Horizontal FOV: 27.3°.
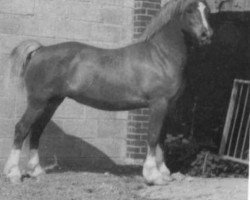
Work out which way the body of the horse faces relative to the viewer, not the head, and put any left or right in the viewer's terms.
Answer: facing to the right of the viewer
